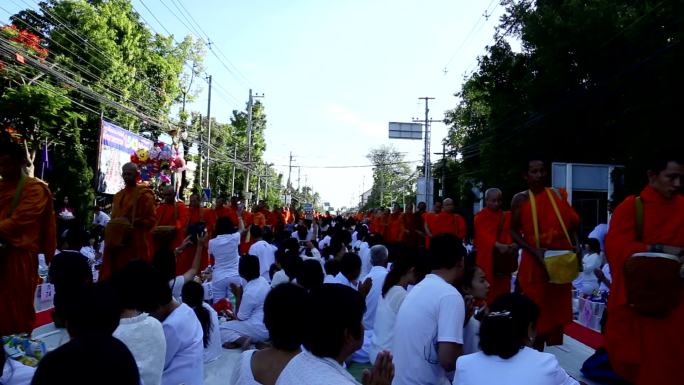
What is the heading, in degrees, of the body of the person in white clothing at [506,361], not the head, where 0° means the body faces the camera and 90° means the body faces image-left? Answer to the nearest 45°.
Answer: approximately 180°

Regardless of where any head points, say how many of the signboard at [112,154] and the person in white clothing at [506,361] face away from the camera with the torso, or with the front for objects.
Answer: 1

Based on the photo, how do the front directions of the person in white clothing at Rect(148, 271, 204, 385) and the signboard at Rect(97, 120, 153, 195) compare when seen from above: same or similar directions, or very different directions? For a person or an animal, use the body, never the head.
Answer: very different directions

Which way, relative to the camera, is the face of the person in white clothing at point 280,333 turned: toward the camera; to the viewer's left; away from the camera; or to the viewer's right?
away from the camera

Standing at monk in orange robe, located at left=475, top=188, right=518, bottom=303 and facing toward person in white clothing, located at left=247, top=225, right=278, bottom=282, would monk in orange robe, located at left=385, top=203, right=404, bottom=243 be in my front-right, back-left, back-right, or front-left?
front-right

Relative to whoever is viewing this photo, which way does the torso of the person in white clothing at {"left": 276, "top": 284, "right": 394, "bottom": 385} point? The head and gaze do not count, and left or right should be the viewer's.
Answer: facing away from the viewer and to the right of the viewer

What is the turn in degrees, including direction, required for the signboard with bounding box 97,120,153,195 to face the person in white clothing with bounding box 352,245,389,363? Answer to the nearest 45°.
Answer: approximately 45° to its right

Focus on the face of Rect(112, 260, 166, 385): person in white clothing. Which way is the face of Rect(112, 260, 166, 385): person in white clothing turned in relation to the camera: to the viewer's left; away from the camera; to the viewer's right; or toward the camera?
away from the camera

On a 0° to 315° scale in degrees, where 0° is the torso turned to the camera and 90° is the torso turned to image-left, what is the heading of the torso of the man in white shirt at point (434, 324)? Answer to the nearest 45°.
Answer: approximately 225°

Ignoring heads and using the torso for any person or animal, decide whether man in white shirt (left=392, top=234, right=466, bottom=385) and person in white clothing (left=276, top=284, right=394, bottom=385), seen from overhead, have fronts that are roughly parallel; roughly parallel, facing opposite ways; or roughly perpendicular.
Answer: roughly parallel
